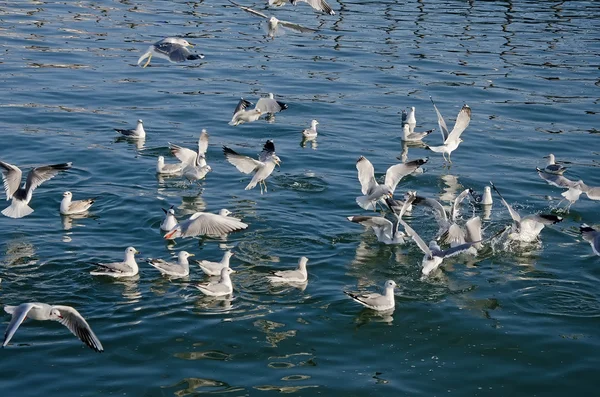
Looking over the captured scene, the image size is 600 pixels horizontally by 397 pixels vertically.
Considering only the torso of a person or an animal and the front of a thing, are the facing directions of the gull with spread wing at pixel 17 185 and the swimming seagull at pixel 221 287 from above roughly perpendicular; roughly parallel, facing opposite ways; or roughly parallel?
roughly perpendicular

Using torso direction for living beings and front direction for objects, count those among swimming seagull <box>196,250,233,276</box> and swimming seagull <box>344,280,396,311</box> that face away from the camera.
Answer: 0

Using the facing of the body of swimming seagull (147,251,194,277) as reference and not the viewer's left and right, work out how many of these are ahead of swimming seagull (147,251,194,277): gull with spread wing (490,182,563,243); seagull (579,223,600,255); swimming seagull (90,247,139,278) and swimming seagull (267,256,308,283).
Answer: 3

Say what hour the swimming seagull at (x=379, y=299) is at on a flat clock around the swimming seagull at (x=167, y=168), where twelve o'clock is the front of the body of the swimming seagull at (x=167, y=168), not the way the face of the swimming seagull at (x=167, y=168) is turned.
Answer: the swimming seagull at (x=379, y=299) is roughly at 8 o'clock from the swimming seagull at (x=167, y=168).

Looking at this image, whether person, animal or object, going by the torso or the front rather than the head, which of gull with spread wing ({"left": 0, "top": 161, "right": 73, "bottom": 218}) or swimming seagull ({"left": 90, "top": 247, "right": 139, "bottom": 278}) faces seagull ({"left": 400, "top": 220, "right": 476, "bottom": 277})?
the swimming seagull

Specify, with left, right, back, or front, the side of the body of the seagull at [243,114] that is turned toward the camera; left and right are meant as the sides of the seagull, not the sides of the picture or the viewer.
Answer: right

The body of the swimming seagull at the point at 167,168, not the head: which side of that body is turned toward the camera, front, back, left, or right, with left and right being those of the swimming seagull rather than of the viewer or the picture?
left

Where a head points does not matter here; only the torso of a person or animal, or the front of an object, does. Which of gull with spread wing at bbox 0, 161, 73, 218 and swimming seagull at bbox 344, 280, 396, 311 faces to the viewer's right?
the swimming seagull

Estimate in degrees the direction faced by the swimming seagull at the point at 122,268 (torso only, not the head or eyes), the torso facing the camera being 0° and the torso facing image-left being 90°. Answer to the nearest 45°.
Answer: approximately 270°

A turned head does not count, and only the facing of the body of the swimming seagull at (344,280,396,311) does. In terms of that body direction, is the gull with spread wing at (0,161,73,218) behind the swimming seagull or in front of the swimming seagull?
behind

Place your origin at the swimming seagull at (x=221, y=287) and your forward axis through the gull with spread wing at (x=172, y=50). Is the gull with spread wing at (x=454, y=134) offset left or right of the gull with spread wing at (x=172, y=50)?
right

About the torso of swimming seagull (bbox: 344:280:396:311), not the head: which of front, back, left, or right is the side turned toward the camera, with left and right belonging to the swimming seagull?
right

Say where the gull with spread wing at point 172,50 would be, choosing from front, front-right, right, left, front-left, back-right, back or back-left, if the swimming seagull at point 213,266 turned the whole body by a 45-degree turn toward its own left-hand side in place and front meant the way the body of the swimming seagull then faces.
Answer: front-left

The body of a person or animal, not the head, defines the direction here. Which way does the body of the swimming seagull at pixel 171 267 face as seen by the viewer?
to the viewer's right
